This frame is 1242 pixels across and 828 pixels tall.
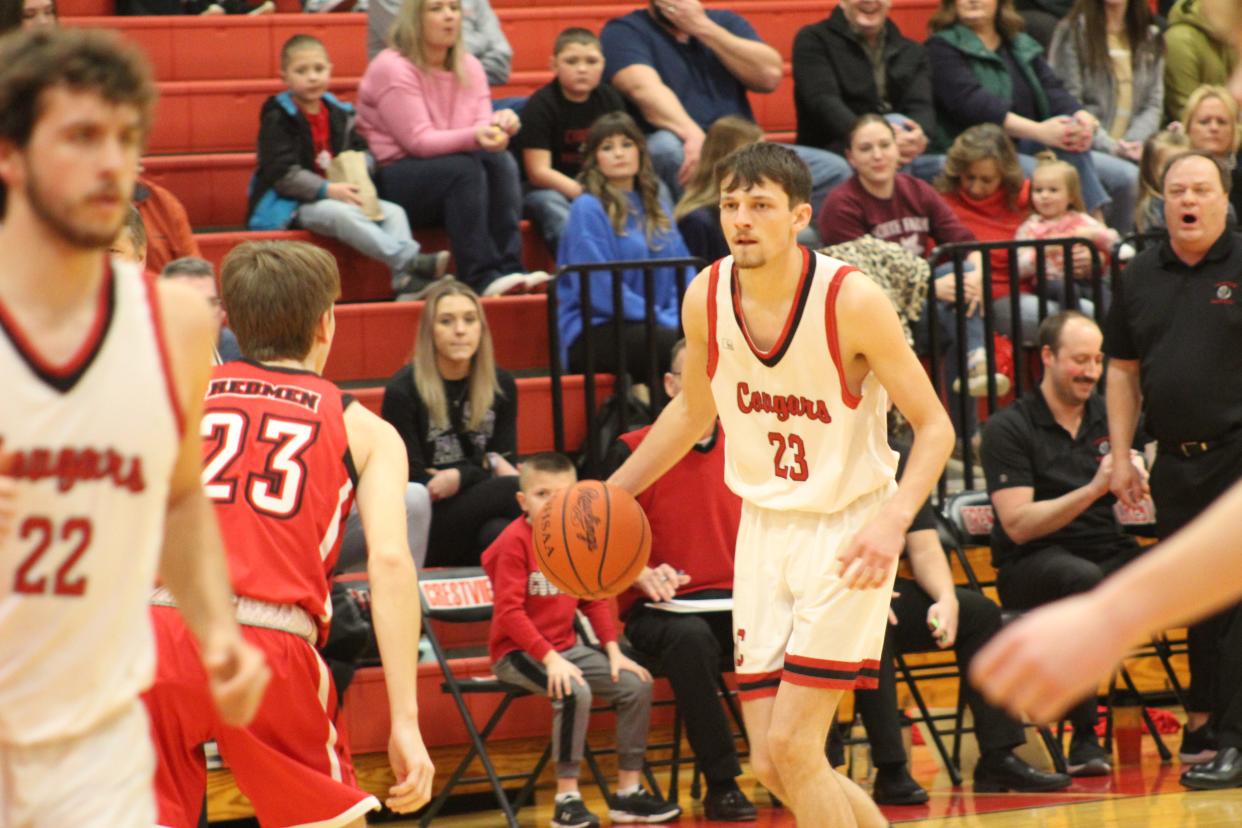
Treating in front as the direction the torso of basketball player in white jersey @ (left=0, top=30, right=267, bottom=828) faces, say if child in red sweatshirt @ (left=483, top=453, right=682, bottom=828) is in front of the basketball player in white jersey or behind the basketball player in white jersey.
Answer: behind

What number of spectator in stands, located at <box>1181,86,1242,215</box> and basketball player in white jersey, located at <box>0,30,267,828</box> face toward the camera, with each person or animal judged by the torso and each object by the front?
2

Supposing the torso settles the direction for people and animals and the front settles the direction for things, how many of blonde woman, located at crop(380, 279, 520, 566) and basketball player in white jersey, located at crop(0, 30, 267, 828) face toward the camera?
2

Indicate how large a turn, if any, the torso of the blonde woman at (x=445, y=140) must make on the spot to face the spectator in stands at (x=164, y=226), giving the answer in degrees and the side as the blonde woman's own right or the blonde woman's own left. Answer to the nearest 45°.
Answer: approximately 90° to the blonde woman's own right

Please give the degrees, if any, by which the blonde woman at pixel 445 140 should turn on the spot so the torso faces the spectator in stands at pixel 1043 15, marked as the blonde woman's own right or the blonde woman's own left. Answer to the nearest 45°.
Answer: approximately 90° to the blonde woman's own left

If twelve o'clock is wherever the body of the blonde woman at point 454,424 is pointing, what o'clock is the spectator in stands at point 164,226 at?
The spectator in stands is roughly at 4 o'clock from the blonde woman.

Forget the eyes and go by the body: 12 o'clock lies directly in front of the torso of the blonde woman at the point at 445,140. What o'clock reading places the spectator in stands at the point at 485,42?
The spectator in stands is roughly at 8 o'clock from the blonde woman.
